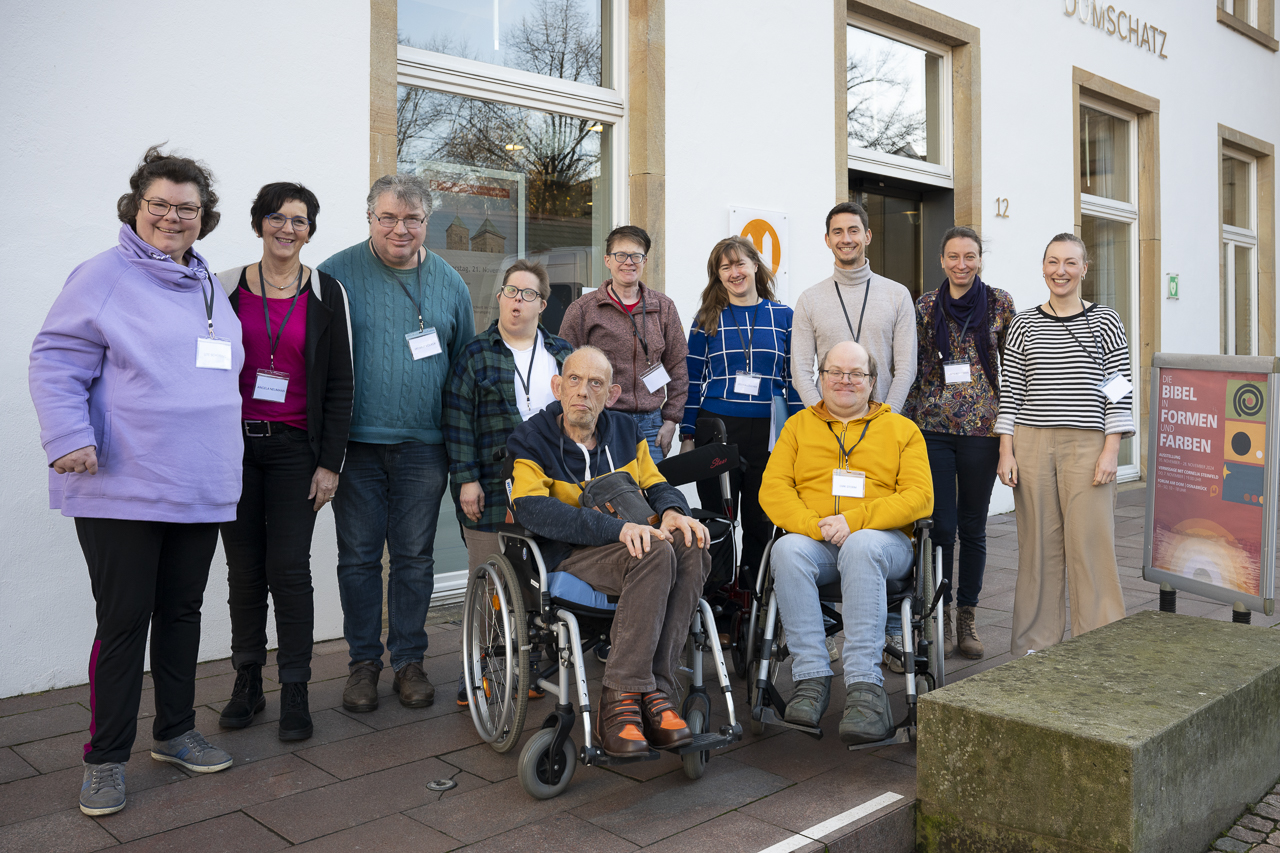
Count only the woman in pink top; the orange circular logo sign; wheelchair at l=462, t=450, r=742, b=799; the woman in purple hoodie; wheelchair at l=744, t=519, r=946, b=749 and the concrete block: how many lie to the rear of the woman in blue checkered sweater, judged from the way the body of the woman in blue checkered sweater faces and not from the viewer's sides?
1

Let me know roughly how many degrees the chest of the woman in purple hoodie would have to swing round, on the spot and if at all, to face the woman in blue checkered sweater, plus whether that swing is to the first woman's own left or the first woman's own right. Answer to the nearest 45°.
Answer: approximately 45° to the first woman's own left

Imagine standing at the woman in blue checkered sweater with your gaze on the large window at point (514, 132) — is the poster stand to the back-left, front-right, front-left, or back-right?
back-right

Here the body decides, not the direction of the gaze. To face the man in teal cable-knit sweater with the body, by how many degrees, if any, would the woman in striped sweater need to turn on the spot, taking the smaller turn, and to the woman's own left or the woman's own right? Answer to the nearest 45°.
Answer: approximately 45° to the woman's own right

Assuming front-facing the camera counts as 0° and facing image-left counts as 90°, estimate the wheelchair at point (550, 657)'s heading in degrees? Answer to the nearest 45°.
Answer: approximately 315°

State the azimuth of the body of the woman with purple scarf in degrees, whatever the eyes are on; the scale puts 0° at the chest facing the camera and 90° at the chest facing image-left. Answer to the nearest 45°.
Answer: approximately 0°

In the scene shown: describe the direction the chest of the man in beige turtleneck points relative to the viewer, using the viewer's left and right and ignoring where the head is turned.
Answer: facing the viewer

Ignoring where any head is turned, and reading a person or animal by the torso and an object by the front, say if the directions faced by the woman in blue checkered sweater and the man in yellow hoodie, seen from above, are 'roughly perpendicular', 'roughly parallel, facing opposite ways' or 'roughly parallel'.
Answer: roughly parallel

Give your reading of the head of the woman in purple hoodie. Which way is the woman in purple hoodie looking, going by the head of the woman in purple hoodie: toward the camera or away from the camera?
toward the camera

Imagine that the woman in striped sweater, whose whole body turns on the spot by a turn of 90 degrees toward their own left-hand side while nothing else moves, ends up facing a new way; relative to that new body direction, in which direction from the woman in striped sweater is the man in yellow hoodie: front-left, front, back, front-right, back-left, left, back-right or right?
back-right

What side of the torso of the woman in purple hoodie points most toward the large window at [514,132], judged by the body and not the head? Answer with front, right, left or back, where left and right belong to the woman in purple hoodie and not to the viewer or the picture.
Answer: left

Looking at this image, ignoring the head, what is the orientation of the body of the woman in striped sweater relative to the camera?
toward the camera

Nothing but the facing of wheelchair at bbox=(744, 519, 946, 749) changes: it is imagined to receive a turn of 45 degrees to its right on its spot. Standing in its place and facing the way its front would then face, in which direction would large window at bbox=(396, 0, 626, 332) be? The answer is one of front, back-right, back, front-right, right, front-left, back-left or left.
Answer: right

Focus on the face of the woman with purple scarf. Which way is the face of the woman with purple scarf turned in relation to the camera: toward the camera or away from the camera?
toward the camera

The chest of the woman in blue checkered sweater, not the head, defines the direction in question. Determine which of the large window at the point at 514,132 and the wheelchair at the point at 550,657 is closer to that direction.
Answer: the wheelchair

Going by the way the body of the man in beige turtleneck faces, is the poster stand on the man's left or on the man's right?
on the man's left

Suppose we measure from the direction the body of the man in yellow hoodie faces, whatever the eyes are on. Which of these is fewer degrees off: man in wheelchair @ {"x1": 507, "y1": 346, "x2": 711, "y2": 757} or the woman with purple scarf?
the man in wheelchair

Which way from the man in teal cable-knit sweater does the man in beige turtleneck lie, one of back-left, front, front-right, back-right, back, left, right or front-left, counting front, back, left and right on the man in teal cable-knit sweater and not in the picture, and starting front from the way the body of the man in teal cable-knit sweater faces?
left

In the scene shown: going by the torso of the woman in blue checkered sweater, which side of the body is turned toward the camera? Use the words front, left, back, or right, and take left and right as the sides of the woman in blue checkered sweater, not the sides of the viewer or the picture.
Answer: front

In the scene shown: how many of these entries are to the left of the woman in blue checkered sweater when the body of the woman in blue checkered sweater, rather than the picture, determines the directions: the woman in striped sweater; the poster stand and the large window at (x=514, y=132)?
2
